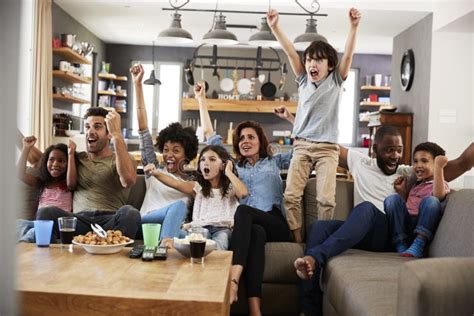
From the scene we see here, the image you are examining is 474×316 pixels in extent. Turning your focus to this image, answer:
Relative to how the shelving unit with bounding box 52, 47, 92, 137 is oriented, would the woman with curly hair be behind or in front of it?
in front

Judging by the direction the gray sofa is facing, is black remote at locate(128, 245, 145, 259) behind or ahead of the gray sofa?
ahead

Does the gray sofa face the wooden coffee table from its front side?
yes

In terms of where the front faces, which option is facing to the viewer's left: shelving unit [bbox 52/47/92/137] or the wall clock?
the wall clock

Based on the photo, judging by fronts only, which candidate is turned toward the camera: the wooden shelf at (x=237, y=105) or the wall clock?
the wooden shelf

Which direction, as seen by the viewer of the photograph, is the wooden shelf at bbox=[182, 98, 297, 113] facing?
facing the viewer

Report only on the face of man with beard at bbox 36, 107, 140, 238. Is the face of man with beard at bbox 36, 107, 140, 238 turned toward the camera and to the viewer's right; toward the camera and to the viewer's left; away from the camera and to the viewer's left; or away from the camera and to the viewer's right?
toward the camera and to the viewer's left

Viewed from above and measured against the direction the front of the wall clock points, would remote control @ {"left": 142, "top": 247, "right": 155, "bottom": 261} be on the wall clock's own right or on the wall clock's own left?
on the wall clock's own left

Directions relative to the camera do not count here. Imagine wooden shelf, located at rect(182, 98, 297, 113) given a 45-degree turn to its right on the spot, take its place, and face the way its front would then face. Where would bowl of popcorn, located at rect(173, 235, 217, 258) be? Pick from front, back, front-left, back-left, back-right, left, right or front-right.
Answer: front-left

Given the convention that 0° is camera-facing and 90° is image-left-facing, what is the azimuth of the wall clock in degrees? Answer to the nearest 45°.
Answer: approximately 90°

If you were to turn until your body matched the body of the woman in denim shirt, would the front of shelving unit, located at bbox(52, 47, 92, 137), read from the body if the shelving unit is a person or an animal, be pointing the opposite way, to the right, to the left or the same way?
to the left

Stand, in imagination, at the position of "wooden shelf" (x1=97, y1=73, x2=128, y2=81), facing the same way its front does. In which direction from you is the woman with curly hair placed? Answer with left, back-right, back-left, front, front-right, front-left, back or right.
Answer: front

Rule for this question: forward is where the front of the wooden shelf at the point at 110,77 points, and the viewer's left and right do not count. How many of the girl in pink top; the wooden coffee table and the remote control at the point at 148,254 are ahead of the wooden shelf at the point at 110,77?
3

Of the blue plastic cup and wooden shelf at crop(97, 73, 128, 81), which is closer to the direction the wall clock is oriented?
the wooden shelf

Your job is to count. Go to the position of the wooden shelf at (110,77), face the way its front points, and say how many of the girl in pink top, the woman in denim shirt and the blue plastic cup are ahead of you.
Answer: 3

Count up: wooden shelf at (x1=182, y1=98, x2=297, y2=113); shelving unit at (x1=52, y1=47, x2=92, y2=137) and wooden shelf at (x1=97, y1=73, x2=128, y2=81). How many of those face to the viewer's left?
0
